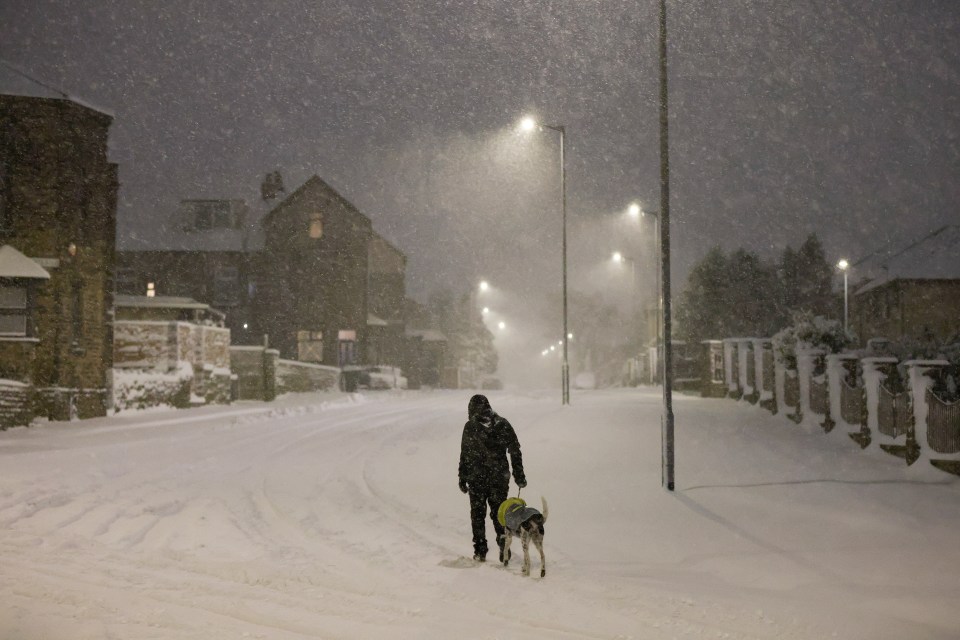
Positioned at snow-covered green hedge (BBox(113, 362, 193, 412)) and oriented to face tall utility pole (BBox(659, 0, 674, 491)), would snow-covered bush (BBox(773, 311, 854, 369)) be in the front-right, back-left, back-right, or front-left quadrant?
front-left

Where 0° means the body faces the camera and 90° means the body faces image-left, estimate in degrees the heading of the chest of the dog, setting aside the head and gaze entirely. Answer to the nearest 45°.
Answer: approximately 135°

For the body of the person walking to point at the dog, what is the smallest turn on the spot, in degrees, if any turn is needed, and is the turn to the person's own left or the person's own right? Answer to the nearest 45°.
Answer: approximately 135° to the person's own right

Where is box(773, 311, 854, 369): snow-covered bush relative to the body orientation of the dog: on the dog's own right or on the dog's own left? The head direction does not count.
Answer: on the dog's own right

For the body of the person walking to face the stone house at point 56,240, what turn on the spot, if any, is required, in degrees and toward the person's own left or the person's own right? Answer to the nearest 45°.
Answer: approximately 45° to the person's own left

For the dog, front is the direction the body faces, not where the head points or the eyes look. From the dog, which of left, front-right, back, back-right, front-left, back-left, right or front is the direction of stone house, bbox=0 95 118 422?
front

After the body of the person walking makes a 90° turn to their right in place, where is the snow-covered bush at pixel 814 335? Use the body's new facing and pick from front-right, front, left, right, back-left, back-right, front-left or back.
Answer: front-left

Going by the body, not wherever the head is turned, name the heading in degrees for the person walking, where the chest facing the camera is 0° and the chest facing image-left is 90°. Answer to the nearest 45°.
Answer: approximately 180°

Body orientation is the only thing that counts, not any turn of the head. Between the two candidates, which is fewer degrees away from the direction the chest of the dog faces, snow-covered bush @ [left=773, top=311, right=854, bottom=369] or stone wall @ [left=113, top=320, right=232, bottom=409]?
the stone wall

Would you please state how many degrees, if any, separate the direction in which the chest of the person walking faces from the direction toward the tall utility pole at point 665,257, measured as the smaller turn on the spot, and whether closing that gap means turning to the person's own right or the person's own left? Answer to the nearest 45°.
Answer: approximately 45° to the person's own right

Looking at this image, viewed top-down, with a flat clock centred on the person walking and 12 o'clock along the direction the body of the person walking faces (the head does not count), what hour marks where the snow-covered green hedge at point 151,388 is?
The snow-covered green hedge is roughly at 11 o'clock from the person walking.

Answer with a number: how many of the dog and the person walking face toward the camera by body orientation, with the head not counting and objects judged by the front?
0

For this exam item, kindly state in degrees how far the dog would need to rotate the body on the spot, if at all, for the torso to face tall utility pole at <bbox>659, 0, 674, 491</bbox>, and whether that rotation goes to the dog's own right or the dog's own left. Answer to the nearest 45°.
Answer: approximately 90° to the dog's own right
